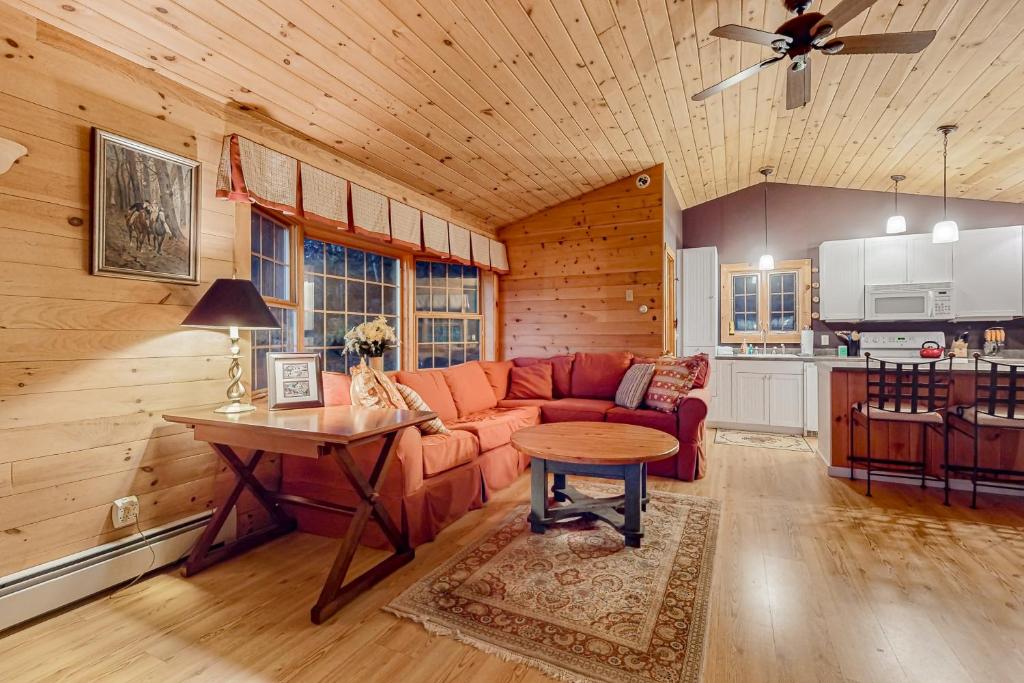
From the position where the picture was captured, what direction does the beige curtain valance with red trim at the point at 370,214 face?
facing the viewer and to the right of the viewer

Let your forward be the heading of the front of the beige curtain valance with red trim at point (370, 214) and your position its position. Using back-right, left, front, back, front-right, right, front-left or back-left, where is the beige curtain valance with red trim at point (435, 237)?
left

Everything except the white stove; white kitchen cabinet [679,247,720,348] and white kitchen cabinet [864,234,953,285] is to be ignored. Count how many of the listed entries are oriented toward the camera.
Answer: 3

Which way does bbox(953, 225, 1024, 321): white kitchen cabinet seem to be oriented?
toward the camera

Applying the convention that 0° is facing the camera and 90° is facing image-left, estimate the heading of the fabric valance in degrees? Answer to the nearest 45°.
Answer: approximately 315°

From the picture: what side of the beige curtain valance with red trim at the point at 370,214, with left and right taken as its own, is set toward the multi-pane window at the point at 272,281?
right

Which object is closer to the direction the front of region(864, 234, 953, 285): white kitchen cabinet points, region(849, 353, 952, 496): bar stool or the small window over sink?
the bar stool

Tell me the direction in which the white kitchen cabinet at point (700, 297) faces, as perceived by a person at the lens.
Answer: facing the viewer

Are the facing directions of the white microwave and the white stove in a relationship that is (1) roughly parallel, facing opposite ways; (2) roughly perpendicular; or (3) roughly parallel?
roughly parallel

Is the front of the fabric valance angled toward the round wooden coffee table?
yes

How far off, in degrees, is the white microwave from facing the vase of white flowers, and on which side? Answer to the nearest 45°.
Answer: approximately 45° to its right

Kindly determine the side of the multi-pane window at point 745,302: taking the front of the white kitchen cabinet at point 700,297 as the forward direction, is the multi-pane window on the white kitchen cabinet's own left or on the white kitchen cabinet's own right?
on the white kitchen cabinet's own left

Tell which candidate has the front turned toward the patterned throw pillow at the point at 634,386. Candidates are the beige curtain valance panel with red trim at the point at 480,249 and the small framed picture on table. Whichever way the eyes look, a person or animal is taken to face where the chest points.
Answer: the beige curtain valance panel with red trim

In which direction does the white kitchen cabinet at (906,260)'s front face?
toward the camera

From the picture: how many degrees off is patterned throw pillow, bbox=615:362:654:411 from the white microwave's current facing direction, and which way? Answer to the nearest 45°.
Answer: approximately 45° to its right

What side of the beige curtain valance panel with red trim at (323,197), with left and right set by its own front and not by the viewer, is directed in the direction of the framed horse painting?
right

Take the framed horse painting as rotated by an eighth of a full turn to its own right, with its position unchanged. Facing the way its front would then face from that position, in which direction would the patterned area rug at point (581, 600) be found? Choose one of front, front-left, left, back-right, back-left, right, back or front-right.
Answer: front-left

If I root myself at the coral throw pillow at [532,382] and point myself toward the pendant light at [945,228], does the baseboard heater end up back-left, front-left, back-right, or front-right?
back-right

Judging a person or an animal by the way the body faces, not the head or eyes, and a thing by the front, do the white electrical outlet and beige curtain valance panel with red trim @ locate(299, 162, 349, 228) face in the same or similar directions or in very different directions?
same or similar directions

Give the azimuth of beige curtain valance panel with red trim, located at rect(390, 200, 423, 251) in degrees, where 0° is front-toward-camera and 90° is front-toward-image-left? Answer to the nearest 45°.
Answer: approximately 315°

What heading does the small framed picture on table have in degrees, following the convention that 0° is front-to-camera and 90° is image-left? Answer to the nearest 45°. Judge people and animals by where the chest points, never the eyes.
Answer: approximately 0°

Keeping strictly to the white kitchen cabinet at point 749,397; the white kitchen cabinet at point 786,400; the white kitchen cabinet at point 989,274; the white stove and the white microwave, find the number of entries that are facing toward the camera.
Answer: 5
